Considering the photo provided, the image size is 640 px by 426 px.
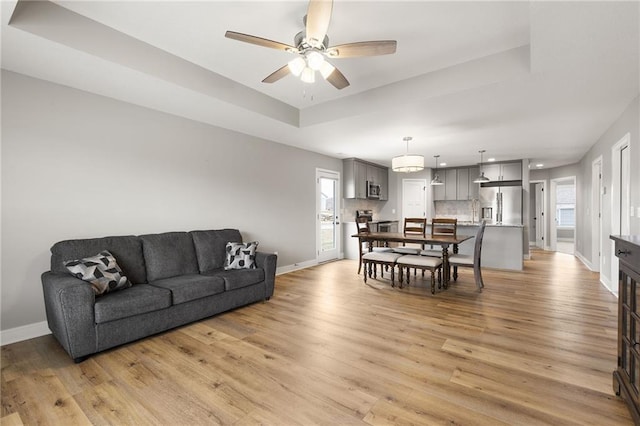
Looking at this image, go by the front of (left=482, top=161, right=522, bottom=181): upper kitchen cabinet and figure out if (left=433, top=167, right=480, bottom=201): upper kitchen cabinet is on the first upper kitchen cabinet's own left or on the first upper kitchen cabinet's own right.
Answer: on the first upper kitchen cabinet's own right

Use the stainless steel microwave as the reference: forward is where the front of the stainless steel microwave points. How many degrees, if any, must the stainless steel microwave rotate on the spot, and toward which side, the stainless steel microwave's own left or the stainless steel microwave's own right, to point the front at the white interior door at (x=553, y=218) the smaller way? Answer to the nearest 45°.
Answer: approximately 45° to the stainless steel microwave's own left

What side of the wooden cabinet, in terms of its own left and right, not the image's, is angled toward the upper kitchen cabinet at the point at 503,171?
right

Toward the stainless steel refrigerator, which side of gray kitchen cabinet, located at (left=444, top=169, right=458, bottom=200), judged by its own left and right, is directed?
left

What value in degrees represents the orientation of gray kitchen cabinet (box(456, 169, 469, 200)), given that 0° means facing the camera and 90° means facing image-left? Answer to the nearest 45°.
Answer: approximately 0°

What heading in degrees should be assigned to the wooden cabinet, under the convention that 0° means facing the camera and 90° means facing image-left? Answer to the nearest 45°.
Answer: approximately 90°

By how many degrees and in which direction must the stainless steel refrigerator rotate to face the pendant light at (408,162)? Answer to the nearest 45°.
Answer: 0° — it already faces it

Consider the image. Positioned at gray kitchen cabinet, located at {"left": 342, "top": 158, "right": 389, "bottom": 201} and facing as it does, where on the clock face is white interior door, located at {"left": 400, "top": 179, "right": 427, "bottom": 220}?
The white interior door is roughly at 9 o'clock from the gray kitchen cabinet.
